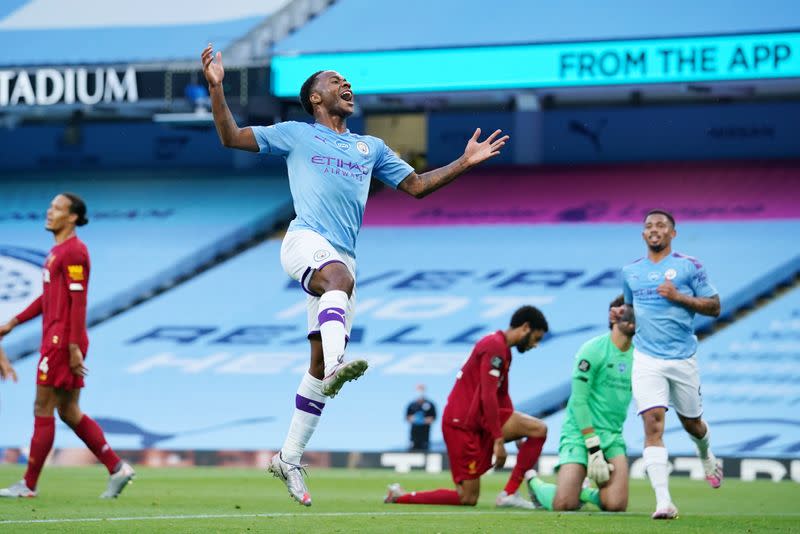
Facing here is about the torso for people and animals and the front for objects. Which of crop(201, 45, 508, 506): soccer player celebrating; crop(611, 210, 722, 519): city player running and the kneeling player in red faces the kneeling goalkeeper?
the kneeling player in red

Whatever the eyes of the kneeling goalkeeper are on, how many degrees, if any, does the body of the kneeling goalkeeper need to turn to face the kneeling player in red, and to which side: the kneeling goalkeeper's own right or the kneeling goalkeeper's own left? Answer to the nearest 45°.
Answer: approximately 135° to the kneeling goalkeeper's own right

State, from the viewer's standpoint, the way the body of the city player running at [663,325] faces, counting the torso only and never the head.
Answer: toward the camera

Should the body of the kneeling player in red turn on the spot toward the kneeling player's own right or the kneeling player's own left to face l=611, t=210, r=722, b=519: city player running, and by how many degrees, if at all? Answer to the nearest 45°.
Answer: approximately 45° to the kneeling player's own right

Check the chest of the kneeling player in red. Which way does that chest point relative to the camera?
to the viewer's right

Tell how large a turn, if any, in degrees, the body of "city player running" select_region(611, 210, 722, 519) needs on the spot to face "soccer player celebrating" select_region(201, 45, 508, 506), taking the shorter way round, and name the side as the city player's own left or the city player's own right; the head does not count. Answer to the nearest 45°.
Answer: approximately 45° to the city player's own right

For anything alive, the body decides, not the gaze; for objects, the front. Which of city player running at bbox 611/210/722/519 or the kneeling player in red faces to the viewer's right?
the kneeling player in red

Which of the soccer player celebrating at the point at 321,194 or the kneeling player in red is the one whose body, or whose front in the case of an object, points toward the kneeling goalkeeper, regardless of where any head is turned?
the kneeling player in red

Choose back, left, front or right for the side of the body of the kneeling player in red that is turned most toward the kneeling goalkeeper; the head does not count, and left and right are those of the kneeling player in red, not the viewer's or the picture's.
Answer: front

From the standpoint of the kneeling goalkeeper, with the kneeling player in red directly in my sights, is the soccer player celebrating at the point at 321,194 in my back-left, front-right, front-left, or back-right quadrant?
front-left

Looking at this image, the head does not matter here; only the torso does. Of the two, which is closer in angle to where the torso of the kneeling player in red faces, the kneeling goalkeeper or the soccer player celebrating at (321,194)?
the kneeling goalkeeper

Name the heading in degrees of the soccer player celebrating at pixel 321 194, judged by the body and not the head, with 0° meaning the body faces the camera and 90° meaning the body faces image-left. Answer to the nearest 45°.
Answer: approximately 315°
